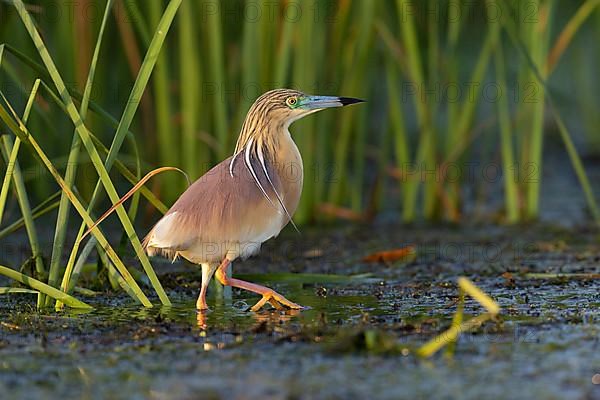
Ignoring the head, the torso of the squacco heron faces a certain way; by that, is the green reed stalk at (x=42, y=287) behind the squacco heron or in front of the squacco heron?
behind

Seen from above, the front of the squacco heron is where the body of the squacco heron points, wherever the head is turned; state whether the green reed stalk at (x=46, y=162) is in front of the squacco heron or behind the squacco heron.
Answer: behind

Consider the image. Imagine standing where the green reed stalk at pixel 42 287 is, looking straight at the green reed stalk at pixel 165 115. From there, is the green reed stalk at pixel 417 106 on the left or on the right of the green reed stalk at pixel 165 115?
right

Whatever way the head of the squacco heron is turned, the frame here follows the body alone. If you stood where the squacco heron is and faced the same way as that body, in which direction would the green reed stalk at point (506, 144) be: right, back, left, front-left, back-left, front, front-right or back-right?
front-left

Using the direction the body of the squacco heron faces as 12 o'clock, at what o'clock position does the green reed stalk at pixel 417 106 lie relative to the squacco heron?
The green reed stalk is roughly at 10 o'clock from the squacco heron.

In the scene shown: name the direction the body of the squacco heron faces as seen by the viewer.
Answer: to the viewer's right

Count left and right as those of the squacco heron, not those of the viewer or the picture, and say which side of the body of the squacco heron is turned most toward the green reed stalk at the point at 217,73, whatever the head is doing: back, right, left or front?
left

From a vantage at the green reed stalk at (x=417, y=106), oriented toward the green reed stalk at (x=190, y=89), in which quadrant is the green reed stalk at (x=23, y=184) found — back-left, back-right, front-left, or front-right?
front-left

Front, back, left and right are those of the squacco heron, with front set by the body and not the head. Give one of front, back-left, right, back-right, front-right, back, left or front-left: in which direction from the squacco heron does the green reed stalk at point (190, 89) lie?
left

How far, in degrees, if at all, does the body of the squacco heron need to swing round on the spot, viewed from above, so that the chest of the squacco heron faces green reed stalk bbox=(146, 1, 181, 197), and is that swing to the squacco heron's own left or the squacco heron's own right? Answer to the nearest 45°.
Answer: approximately 90° to the squacco heron's own left

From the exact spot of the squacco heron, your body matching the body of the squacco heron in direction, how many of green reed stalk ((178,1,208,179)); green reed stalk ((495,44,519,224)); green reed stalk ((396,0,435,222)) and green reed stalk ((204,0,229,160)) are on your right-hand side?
0
